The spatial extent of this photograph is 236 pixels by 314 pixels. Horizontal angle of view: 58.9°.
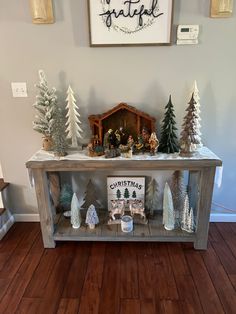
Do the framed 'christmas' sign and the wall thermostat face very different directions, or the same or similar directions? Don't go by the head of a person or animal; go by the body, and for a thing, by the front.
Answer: same or similar directions

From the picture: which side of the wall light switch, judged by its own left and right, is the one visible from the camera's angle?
front

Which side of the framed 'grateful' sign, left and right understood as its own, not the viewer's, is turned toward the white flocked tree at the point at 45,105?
right

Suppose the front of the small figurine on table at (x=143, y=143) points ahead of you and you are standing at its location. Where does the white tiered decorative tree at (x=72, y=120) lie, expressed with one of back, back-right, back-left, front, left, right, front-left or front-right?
front-right

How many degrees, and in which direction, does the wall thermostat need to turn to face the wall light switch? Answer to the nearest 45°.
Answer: approximately 90° to its right

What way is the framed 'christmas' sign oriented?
toward the camera

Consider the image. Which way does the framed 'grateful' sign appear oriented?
toward the camera

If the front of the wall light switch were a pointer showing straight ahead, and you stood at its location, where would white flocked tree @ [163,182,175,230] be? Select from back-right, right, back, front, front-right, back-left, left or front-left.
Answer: front-left
